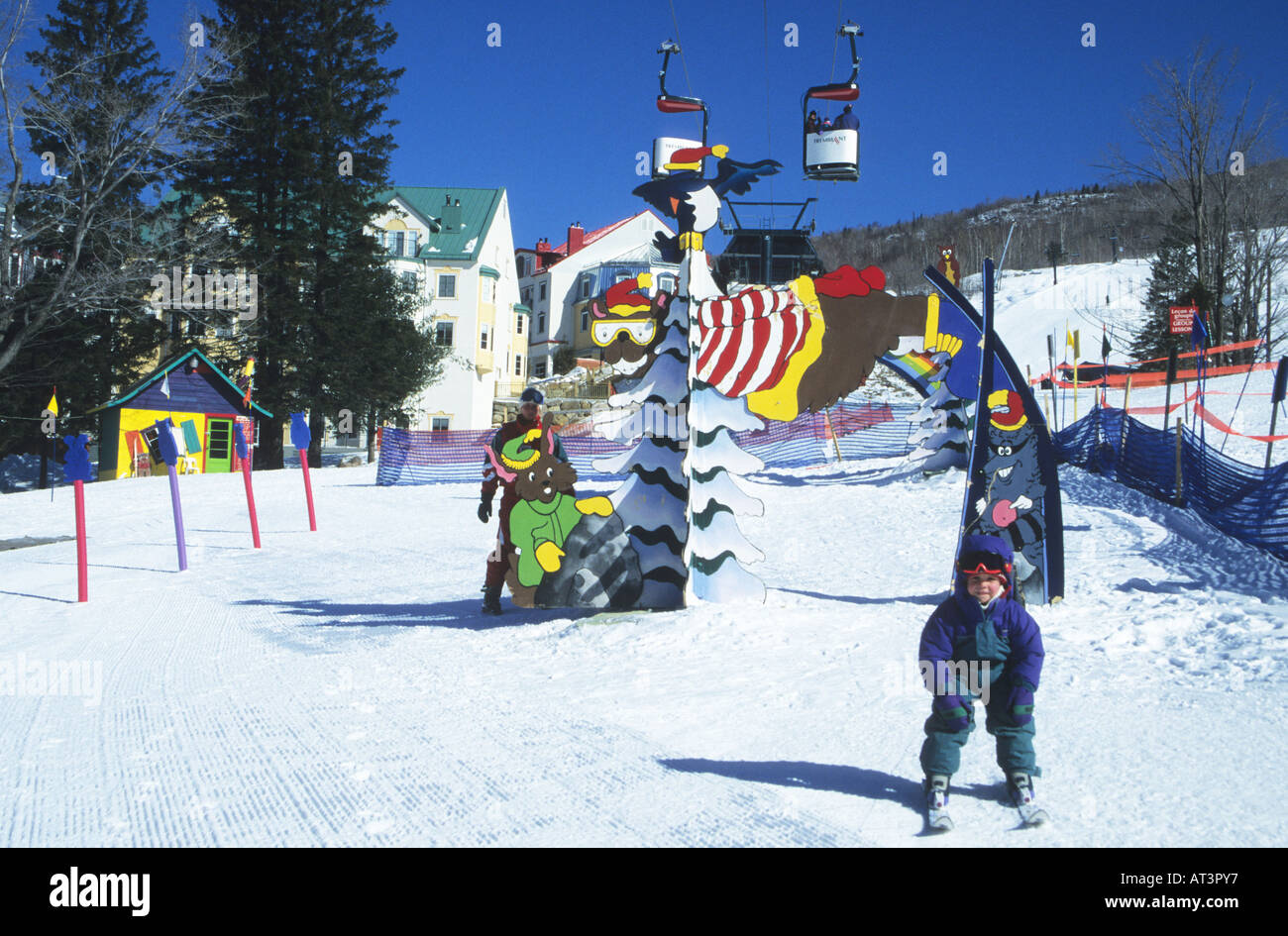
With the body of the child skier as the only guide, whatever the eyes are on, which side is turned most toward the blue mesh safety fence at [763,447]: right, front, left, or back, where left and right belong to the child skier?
back

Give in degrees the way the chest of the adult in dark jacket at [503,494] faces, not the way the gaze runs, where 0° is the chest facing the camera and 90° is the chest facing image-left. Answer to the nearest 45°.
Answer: approximately 0°

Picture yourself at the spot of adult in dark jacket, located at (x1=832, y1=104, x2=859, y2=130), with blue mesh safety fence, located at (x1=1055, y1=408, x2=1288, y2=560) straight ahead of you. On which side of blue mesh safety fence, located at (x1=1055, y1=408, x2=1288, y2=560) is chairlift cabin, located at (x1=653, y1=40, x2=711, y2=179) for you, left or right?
right

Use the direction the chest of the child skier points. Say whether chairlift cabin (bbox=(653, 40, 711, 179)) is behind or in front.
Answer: behind

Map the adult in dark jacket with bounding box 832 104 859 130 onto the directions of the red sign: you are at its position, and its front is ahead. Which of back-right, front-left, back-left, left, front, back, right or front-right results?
back-right
